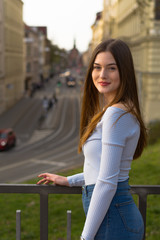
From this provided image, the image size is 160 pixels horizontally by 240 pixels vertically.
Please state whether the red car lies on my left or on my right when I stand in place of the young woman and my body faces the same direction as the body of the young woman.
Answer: on my right
